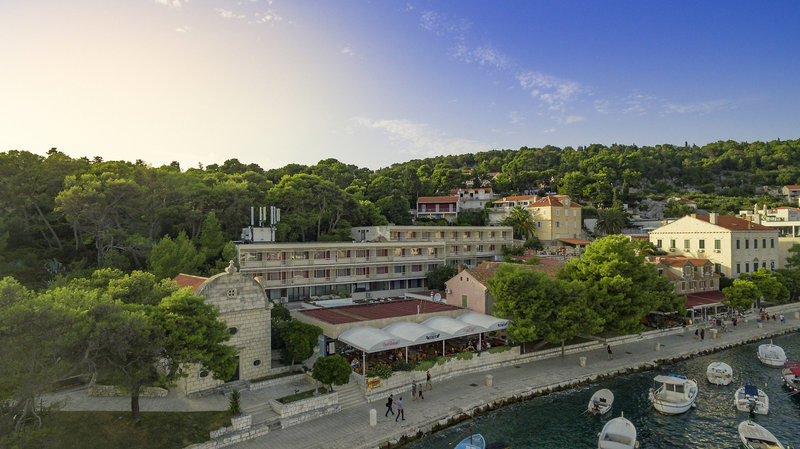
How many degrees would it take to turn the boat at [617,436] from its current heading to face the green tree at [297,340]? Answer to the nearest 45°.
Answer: approximately 90° to its left

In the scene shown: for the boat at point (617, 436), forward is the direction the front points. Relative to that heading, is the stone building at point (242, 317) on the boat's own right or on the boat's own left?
on the boat's own left

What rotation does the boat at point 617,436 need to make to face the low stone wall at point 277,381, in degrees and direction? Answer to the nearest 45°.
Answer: approximately 90° to its left

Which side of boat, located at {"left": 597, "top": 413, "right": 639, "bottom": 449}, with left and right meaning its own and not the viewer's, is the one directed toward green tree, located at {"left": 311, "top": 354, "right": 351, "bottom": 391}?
left

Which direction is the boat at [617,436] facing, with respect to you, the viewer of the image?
facing away from the viewer

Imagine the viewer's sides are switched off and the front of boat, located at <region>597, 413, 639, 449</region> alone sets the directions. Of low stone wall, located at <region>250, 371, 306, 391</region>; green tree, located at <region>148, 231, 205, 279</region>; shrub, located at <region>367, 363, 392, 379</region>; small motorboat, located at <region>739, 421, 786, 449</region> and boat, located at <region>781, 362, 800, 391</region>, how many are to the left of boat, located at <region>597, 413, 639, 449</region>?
3
